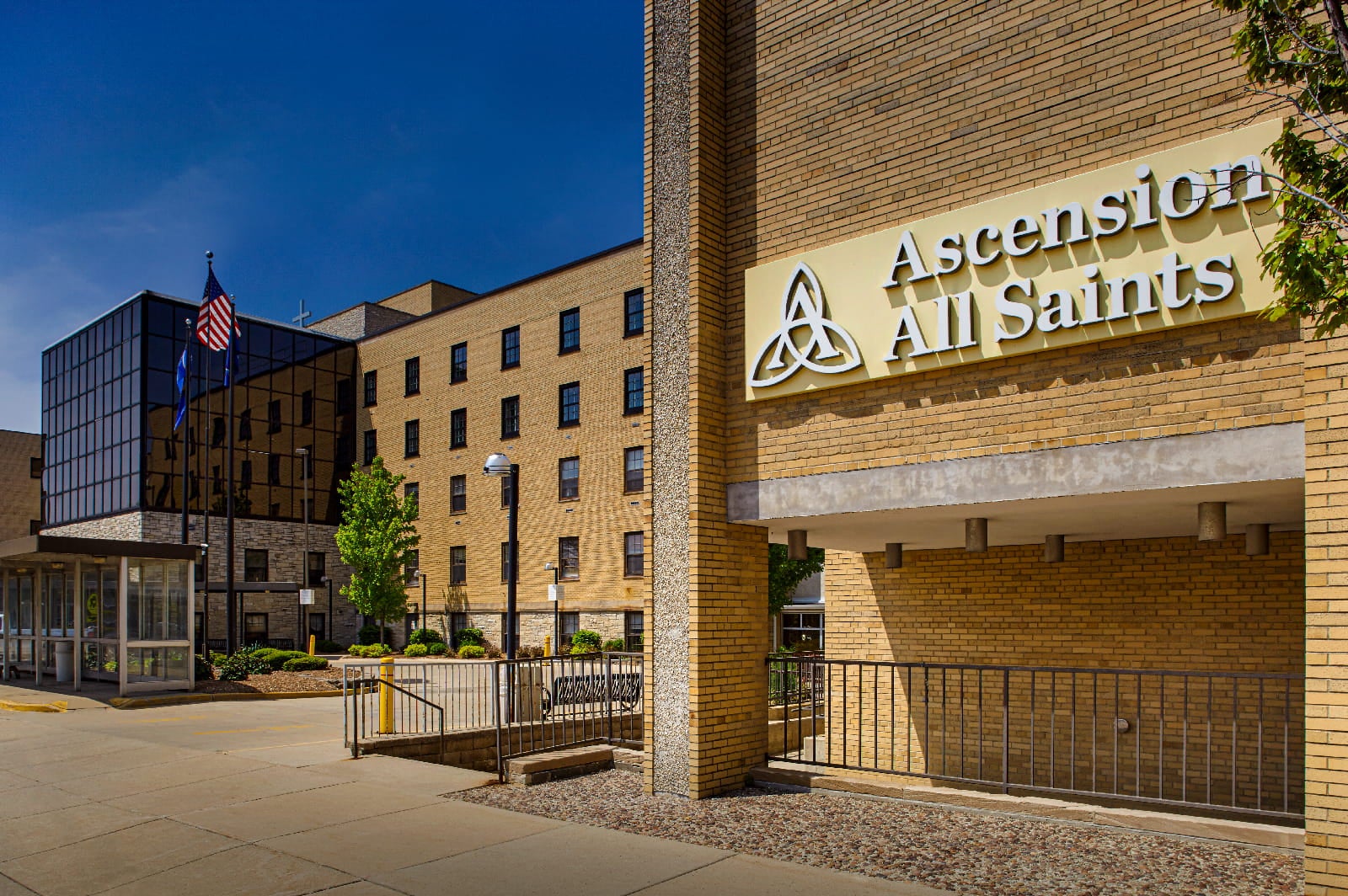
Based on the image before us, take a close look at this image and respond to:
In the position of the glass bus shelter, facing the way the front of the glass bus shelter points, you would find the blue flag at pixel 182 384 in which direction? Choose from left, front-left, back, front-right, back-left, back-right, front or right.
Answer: back-right

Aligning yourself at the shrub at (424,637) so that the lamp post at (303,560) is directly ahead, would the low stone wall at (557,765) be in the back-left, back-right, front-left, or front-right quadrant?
back-left

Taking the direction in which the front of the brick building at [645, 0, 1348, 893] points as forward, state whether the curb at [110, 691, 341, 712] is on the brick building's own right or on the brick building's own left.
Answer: on the brick building's own right

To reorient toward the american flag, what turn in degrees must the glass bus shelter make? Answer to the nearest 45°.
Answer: approximately 135° to its right

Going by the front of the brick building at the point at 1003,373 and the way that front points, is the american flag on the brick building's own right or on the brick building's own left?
on the brick building's own right

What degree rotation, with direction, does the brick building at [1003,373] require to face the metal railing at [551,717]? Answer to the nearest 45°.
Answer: approximately 90° to its right

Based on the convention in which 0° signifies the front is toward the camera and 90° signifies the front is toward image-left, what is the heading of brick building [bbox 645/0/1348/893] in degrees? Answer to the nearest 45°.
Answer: approximately 45°

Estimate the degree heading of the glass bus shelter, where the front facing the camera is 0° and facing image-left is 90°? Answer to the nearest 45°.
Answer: approximately 45°

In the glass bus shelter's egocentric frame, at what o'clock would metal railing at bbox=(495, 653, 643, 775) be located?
The metal railing is roughly at 10 o'clock from the glass bus shelter.

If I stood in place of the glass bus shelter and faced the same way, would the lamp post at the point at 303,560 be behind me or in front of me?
behind

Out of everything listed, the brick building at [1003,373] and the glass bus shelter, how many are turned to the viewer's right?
0

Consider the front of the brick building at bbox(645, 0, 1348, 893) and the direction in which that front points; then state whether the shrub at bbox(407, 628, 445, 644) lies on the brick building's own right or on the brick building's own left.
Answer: on the brick building's own right

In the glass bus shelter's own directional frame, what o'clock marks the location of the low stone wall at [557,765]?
The low stone wall is roughly at 10 o'clock from the glass bus shelter.
